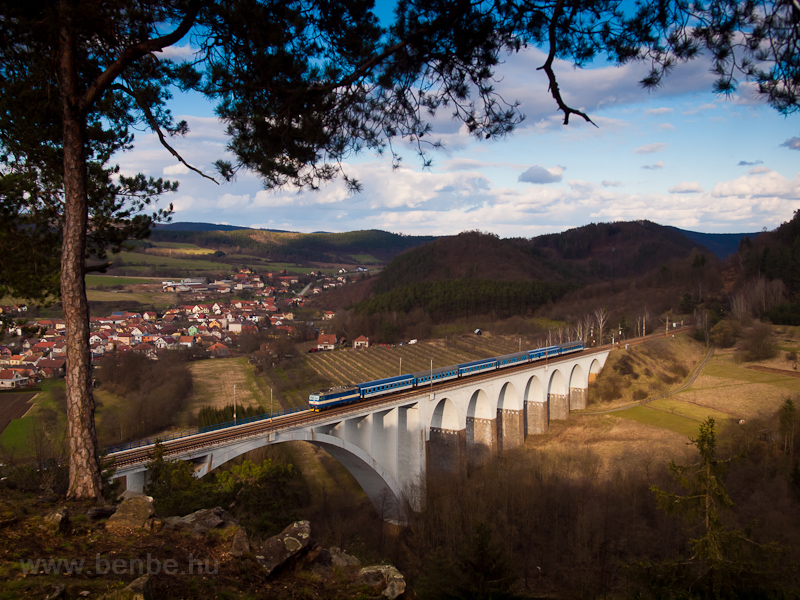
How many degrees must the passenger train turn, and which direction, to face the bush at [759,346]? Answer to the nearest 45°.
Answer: approximately 180°

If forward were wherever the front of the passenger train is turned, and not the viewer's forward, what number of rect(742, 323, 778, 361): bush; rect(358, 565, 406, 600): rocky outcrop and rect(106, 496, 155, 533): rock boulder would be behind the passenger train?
1

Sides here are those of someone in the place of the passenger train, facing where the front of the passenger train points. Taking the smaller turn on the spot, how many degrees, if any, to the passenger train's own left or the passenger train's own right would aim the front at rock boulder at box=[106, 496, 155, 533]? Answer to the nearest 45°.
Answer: approximately 45° to the passenger train's own left

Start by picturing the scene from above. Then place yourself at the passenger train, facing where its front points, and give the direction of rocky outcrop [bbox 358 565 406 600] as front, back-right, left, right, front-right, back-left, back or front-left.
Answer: front-left

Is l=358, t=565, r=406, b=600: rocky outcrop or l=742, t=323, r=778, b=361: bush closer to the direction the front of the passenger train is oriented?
the rocky outcrop

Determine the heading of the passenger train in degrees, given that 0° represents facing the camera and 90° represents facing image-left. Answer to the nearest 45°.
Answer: approximately 45°

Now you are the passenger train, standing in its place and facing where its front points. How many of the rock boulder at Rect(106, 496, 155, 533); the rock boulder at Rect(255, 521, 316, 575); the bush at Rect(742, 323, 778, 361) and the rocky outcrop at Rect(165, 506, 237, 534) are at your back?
1

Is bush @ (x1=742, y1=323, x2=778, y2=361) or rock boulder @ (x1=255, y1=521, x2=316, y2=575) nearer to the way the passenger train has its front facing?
the rock boulder
